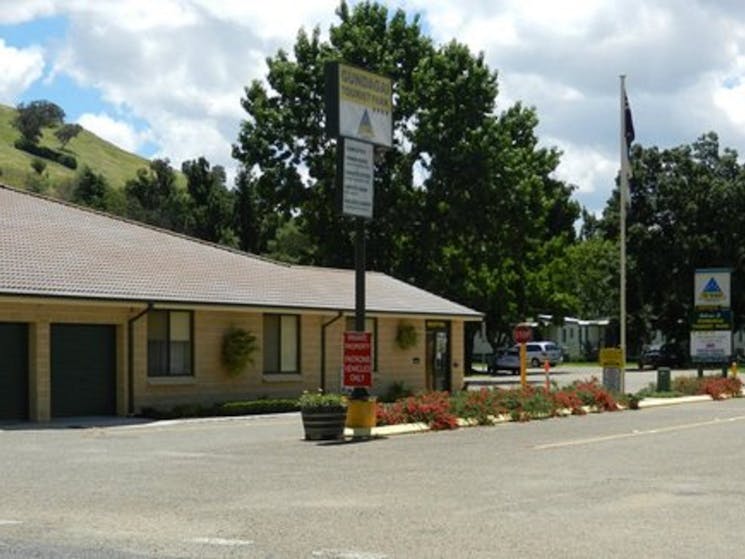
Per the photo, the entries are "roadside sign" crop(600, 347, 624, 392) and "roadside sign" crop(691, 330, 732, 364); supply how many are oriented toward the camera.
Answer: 2

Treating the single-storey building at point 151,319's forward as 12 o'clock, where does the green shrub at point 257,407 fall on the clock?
The green shrub is roughly at 11 o'clock from the single-storey building.

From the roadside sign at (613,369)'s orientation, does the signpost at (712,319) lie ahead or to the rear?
to the rear

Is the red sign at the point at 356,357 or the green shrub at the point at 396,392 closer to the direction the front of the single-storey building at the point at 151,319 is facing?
the red sign

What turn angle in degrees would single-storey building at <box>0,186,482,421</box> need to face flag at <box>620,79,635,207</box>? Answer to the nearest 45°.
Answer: approximately 45° to its left

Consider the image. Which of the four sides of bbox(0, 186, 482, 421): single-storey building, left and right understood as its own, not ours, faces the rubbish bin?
left
